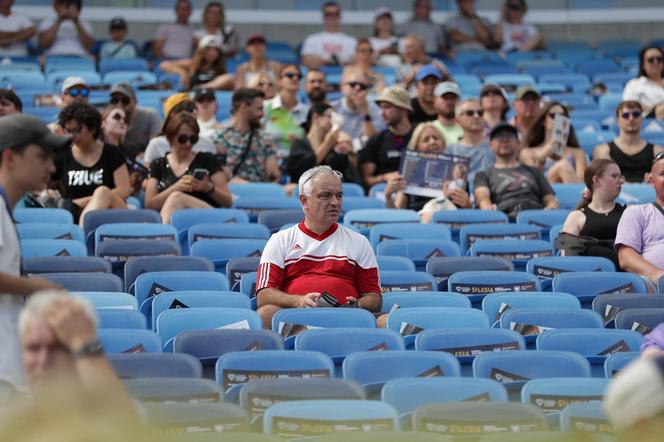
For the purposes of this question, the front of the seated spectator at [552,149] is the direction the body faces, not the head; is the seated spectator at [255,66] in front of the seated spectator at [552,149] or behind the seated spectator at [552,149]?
behind

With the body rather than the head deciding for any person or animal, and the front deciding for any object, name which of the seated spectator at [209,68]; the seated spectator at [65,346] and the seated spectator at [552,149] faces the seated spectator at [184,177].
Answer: the seated spectator at [209,68]

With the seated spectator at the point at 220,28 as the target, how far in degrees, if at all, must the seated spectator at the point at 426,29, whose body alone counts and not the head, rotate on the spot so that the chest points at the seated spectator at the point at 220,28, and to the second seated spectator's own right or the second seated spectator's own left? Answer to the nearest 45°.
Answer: approximately 45° to the second seated spectator's own right

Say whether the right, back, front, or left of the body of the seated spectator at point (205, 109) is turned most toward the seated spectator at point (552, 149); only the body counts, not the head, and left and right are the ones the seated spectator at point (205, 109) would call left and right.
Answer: left

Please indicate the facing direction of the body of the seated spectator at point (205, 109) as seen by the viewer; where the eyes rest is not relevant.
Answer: toward the camera

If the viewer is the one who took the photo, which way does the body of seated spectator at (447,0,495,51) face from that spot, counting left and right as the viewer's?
facing the viewer

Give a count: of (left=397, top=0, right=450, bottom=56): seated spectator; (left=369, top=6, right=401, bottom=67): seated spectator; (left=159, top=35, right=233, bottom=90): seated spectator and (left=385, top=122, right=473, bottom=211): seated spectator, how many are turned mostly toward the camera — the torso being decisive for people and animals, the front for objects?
4

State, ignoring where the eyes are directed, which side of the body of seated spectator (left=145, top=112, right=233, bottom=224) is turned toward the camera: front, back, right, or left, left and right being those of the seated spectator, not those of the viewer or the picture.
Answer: front

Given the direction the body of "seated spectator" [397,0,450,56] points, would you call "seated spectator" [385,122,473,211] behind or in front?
in front

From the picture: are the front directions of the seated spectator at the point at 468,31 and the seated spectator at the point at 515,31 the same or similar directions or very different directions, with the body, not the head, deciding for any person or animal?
same or similar directions

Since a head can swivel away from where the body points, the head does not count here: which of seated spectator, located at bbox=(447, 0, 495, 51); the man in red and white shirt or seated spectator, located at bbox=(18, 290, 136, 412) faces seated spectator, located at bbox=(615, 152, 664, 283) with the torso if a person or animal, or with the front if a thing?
seated spectator, located at bbox=(447, 0, 495, 51)

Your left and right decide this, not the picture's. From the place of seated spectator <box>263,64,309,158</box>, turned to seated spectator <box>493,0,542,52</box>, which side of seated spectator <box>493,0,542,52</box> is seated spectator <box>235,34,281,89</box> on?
left

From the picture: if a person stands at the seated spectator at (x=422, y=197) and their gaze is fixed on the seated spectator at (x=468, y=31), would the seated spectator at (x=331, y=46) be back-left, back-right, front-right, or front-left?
front-left

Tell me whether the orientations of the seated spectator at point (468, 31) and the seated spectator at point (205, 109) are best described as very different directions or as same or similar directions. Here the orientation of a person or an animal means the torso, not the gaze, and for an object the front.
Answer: same or similar directions

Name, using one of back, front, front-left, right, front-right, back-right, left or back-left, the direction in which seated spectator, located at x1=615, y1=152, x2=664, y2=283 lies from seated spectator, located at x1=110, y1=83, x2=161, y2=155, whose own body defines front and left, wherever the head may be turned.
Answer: left

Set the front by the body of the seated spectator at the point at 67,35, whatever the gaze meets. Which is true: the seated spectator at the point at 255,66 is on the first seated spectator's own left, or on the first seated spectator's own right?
on the first seated spectator's own left
